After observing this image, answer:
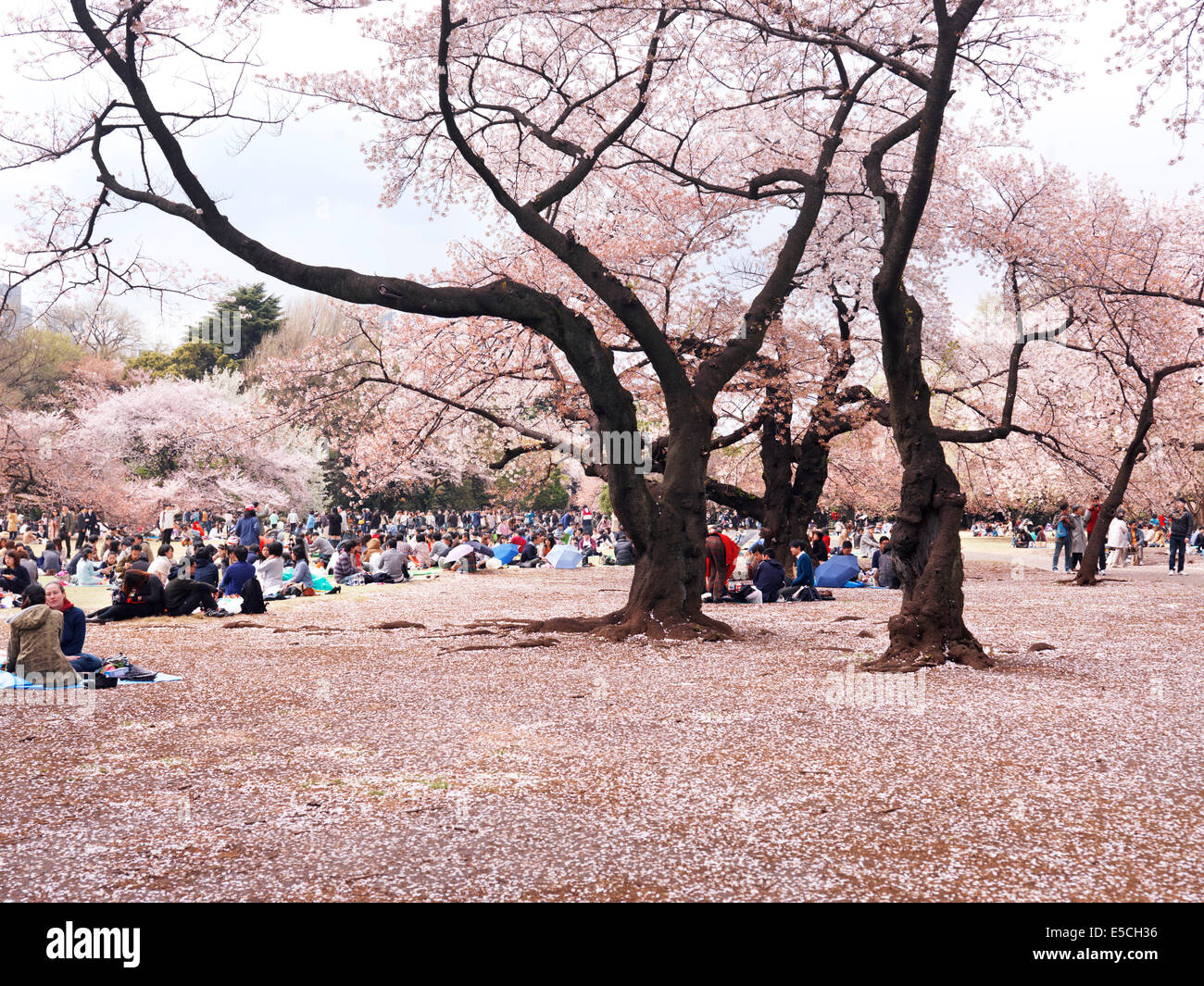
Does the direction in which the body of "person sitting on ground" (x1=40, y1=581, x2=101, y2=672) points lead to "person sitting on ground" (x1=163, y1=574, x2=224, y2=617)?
no

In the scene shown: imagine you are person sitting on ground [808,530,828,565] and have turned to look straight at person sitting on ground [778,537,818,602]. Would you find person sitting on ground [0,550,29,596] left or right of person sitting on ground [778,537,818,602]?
right

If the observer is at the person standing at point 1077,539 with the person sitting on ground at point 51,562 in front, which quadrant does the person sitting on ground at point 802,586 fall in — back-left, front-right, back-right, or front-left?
front-left

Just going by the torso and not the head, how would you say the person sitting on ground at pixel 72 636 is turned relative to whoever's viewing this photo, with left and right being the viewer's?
facing the viewer and to the left of the viewer
